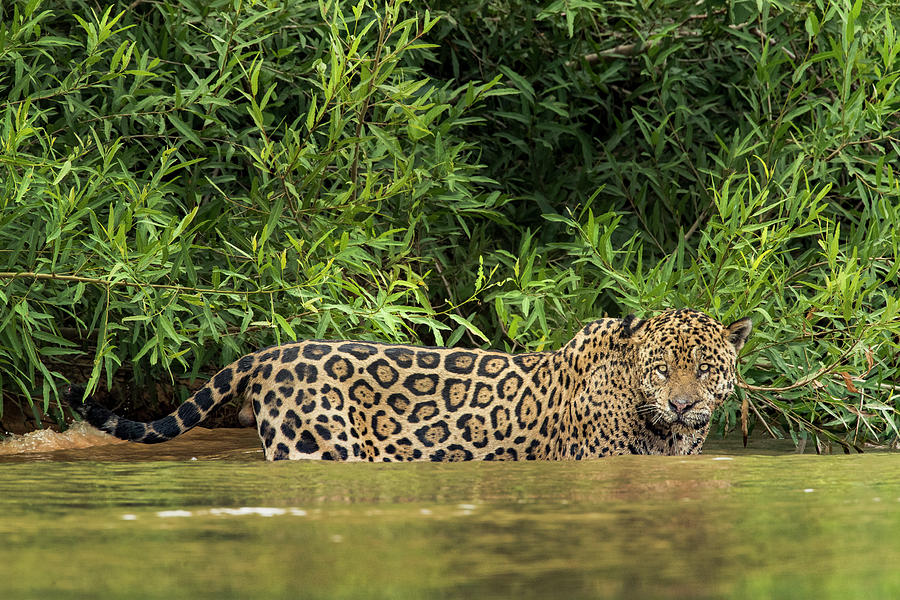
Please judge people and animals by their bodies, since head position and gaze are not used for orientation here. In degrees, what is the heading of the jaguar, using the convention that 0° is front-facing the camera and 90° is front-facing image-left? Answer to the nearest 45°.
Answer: approximately 270°
